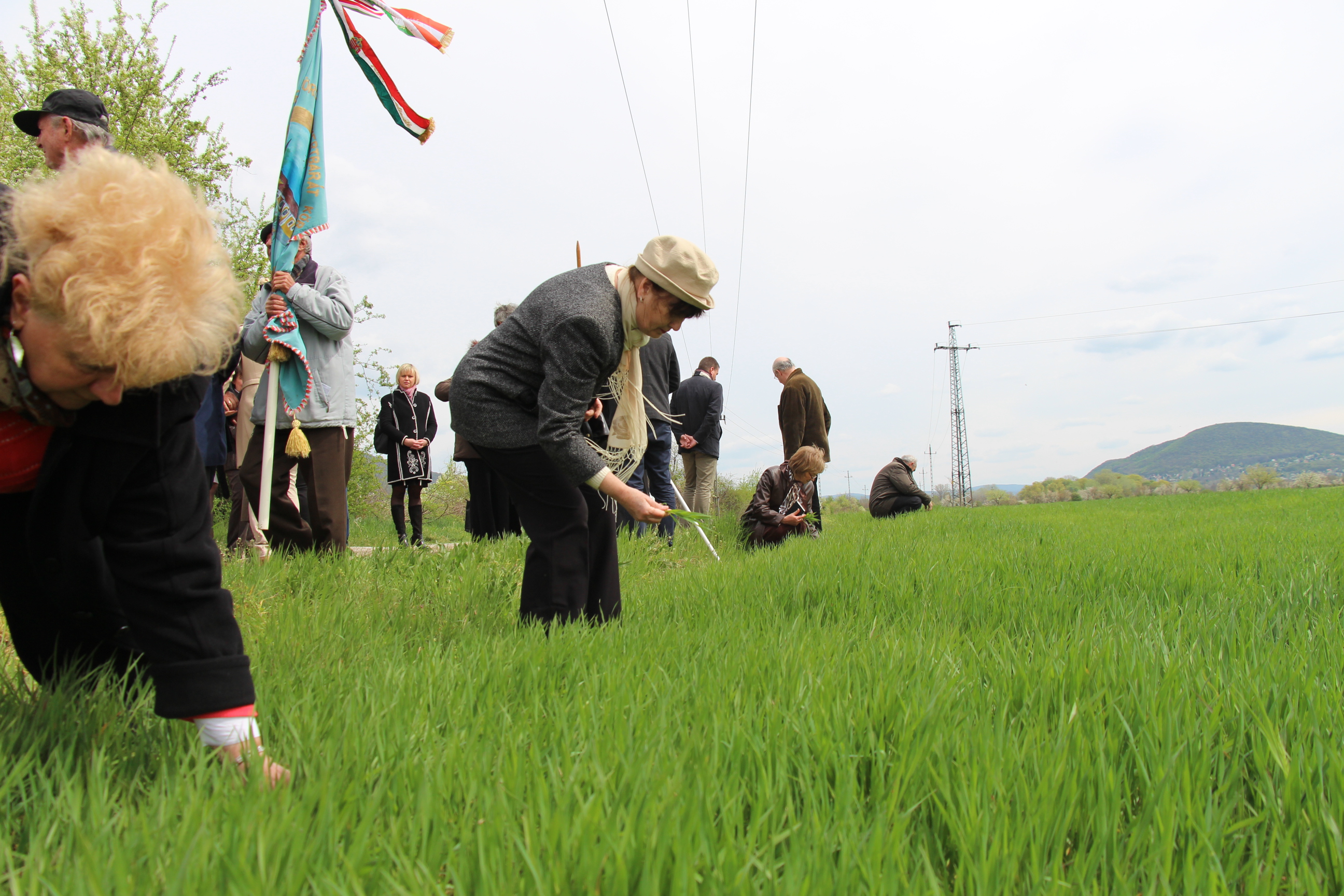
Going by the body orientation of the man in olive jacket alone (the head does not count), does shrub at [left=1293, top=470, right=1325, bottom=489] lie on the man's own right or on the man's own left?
on the man's own right

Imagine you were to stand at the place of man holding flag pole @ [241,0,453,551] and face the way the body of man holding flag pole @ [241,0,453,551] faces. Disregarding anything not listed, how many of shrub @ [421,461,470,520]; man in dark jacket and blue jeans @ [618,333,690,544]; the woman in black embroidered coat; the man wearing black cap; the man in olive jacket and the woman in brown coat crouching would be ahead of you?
1

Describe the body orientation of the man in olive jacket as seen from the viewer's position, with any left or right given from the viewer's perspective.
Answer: facing away from the viewer and to the left of the viewer

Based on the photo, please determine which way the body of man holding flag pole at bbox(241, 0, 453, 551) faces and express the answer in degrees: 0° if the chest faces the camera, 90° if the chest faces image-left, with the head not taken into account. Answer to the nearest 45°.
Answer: approximately 45°

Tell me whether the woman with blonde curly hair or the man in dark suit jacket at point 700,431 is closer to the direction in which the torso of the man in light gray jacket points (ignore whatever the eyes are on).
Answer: the woman with blonde curly hair

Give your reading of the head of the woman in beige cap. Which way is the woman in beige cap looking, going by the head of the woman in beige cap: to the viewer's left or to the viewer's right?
to the viewer's right

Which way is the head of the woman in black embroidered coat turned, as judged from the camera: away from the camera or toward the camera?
toward the camera

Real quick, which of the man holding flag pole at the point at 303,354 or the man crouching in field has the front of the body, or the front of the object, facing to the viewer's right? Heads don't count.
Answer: the man crouching in field

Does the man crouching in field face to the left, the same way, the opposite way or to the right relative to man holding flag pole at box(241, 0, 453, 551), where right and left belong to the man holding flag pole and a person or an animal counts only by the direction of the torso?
to the left

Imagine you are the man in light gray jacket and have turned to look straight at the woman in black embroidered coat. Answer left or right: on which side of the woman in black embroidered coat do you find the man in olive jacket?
right

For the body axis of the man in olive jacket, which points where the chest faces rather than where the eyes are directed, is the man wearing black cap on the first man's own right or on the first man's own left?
on the first man's own left

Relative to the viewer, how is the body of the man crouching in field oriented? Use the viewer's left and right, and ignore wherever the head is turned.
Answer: facing to the right of the viewer
